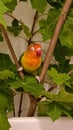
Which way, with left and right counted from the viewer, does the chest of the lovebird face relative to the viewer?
facing the viewer and to the right of the viewer
